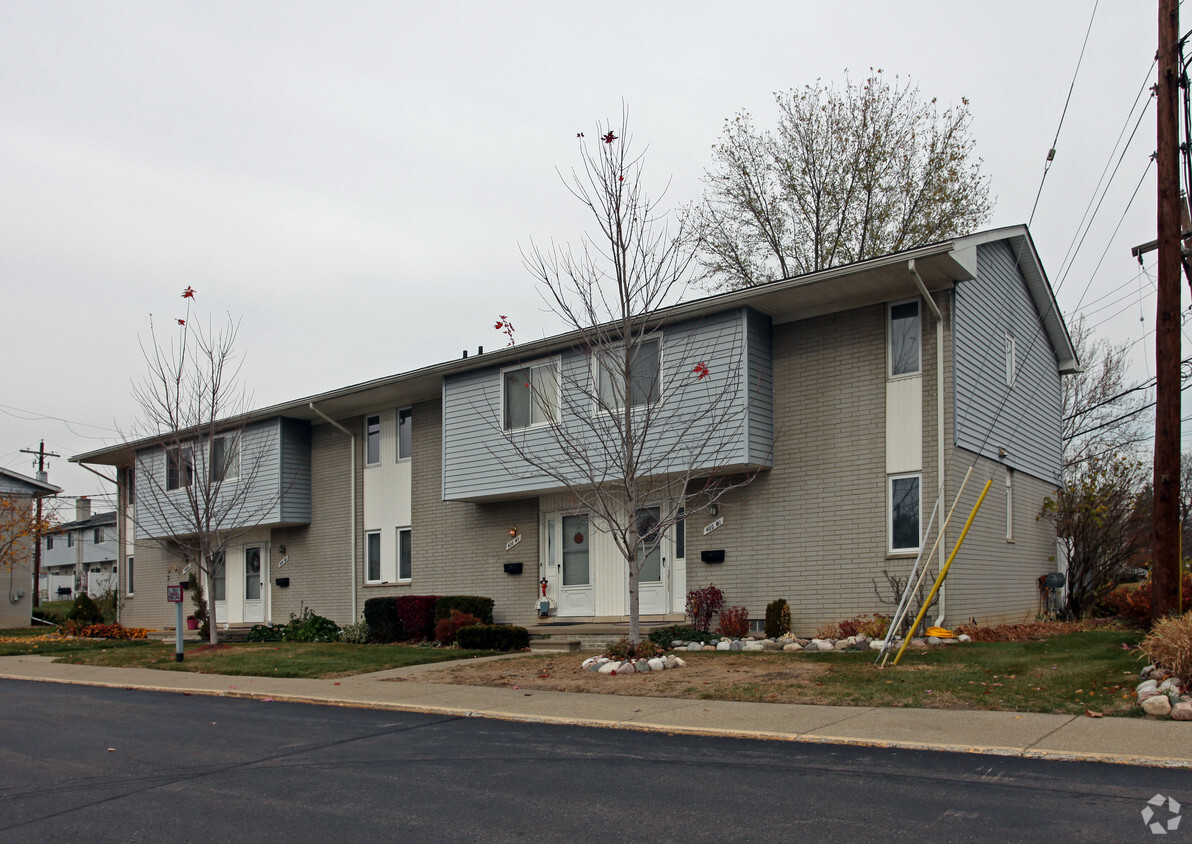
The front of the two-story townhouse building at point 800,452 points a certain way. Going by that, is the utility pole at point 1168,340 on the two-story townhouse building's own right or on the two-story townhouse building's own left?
on the two-story townhouse building's own left

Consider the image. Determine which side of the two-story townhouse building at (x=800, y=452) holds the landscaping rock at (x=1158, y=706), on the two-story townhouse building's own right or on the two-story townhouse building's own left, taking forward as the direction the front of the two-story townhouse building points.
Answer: on the two-story townhouse building's own left

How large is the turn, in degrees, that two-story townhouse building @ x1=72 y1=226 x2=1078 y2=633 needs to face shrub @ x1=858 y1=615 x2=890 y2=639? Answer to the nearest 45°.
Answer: approximately 45° to its left

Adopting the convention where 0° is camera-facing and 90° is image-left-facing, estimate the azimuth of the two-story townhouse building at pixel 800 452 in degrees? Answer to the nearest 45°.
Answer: approximately 45°

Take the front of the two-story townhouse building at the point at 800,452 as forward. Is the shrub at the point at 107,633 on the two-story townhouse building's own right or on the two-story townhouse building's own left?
on the two-story townhouse building's own right
